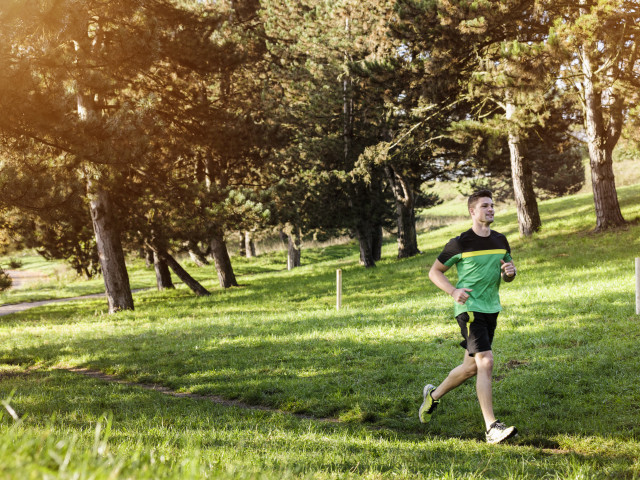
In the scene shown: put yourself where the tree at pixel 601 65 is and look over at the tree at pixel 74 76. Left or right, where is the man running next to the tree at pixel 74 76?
left

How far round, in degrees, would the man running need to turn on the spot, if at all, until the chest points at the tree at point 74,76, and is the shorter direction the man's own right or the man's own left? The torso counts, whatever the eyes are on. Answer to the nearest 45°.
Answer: approximately 180°

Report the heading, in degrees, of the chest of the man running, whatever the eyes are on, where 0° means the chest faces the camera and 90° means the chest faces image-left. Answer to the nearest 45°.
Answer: approximately 315°

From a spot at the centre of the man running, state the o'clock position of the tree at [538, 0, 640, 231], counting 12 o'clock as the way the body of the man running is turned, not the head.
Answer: The tree is roughly at 8 o'clock from the man running.
